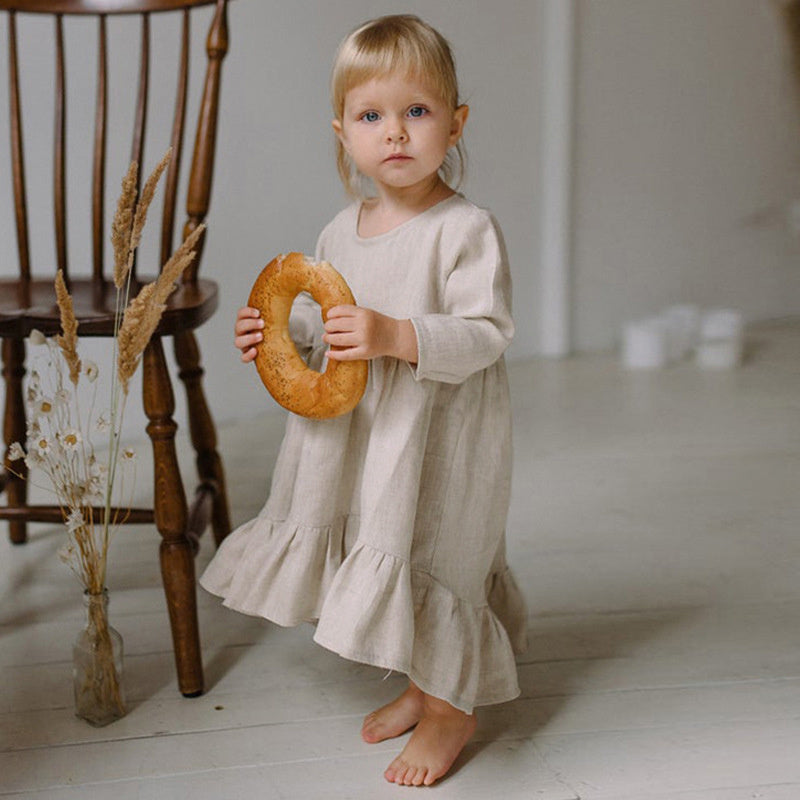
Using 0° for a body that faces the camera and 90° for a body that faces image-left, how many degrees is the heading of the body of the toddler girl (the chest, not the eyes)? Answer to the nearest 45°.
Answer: approximately 45°

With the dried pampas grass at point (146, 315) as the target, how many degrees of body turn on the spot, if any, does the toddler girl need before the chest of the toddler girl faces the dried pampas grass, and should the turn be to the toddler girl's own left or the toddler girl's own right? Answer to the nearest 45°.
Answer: approximately 45° to the toddler girl's own right

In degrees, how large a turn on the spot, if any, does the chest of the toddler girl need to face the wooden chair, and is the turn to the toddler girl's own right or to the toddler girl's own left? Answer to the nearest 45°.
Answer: approximately 90° to the toddler girl's own right

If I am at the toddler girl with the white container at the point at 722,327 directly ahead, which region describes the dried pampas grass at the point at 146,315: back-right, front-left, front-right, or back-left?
back-left

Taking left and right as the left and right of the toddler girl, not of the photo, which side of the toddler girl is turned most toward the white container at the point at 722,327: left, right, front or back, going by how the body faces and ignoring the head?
back

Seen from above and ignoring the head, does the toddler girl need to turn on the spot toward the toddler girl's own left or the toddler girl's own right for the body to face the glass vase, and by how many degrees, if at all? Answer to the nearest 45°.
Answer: approximately 45° to the toddler girl's own right

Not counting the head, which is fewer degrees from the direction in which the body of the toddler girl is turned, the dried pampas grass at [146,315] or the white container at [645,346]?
the dried pampas grass

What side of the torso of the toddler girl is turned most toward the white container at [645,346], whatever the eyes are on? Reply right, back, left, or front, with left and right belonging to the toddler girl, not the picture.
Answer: back

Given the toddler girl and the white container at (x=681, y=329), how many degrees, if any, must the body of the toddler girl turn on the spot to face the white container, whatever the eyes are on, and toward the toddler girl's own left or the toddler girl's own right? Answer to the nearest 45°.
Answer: approximately 180°

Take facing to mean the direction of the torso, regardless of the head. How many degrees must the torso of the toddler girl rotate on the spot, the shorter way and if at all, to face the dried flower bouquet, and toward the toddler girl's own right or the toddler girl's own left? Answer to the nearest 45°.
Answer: approximately 45° to the toddler girl's own right

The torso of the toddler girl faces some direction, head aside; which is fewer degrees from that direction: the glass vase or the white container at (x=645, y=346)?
the glass vase

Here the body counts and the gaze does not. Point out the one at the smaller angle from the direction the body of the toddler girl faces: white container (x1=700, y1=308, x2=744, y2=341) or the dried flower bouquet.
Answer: the dried flower bouquet

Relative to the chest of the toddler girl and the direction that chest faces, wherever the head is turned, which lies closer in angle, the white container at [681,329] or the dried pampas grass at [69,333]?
the dried pampas grass
